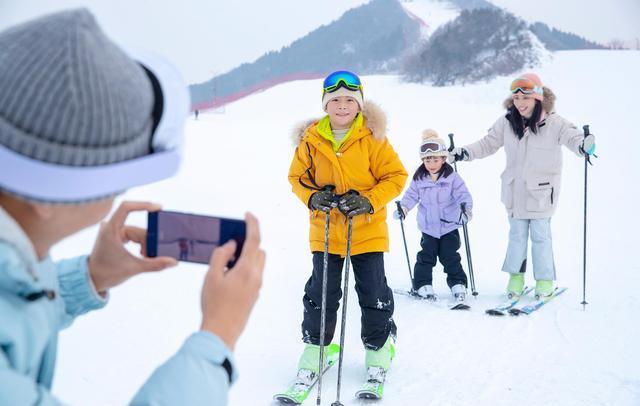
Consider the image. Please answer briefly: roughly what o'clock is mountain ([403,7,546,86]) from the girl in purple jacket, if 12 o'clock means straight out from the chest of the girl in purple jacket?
The mountain is roughly at 6 o'clock from the girl in purple jacket.

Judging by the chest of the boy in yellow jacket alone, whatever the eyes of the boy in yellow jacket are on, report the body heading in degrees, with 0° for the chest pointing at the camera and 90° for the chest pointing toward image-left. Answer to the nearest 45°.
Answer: approximately 0°

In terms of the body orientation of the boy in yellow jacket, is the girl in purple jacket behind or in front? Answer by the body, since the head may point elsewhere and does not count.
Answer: behind

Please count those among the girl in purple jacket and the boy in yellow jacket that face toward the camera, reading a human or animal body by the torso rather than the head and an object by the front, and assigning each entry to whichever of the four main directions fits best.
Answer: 2

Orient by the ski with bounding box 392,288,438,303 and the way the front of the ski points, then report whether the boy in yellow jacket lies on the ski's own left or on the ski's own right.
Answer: on the ski's own right
